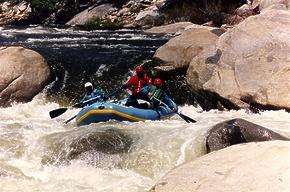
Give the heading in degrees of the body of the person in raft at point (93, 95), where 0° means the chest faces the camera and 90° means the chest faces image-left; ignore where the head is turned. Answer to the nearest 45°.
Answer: approximately 45°

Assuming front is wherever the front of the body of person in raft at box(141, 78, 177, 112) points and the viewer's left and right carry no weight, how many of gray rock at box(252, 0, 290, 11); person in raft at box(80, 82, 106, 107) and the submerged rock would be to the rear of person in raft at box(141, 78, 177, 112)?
1

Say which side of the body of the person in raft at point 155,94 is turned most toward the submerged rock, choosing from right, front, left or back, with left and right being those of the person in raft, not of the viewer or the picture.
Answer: front

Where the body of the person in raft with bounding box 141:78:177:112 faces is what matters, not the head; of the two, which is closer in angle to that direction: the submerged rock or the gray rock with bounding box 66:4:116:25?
the submerged rock

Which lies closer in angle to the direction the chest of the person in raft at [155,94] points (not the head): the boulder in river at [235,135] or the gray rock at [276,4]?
the boulder in river

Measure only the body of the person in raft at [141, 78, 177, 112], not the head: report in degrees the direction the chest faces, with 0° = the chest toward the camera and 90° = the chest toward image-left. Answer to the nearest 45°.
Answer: approximately 45°

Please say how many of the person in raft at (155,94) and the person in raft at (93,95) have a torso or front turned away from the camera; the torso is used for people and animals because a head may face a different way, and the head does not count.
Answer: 0

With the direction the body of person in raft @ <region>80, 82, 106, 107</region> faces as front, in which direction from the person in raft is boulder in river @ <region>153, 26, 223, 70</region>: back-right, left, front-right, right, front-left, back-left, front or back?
back

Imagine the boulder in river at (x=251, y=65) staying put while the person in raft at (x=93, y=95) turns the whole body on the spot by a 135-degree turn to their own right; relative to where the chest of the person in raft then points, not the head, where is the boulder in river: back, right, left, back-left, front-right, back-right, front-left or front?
right
